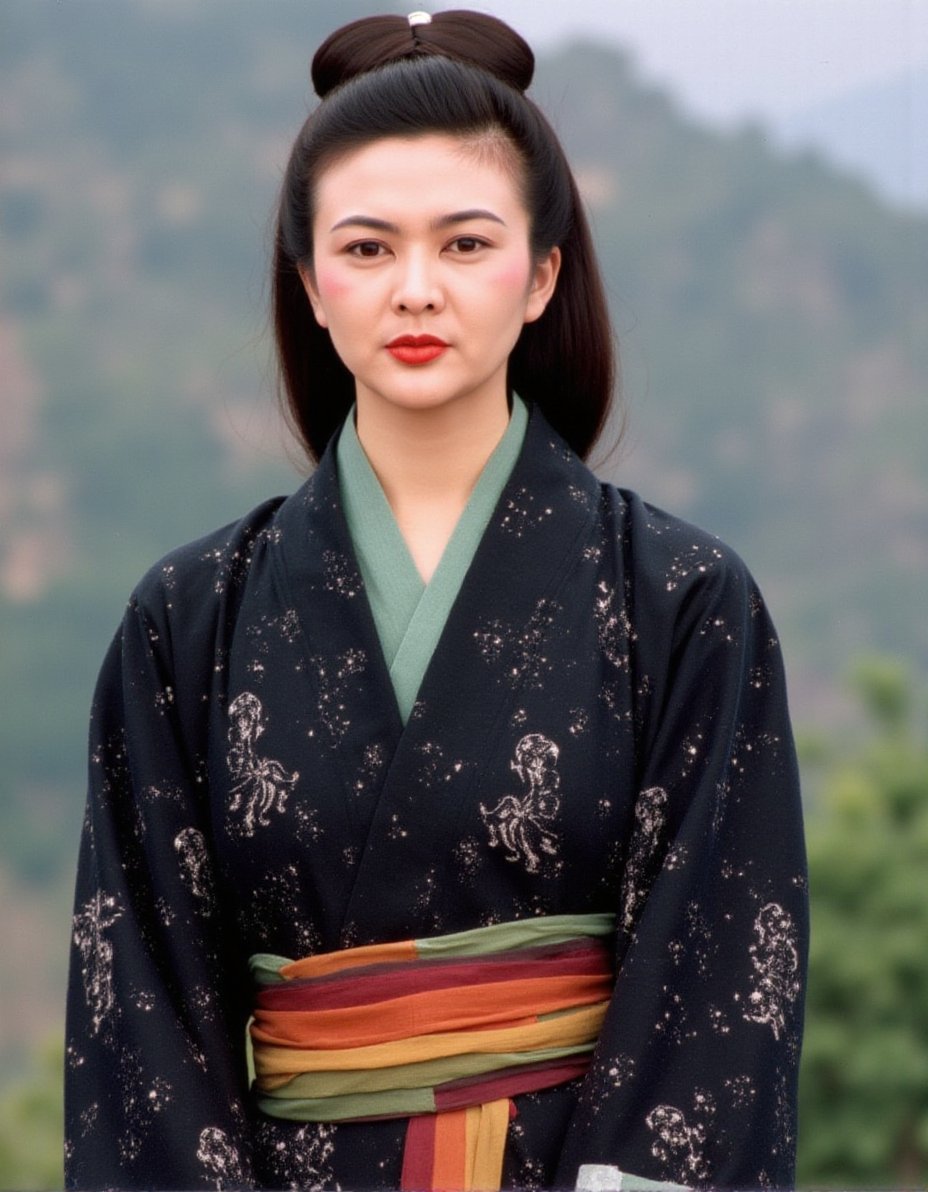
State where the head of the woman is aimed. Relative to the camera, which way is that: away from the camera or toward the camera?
toward the camera

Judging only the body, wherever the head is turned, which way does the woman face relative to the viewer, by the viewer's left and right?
facing the viewer
